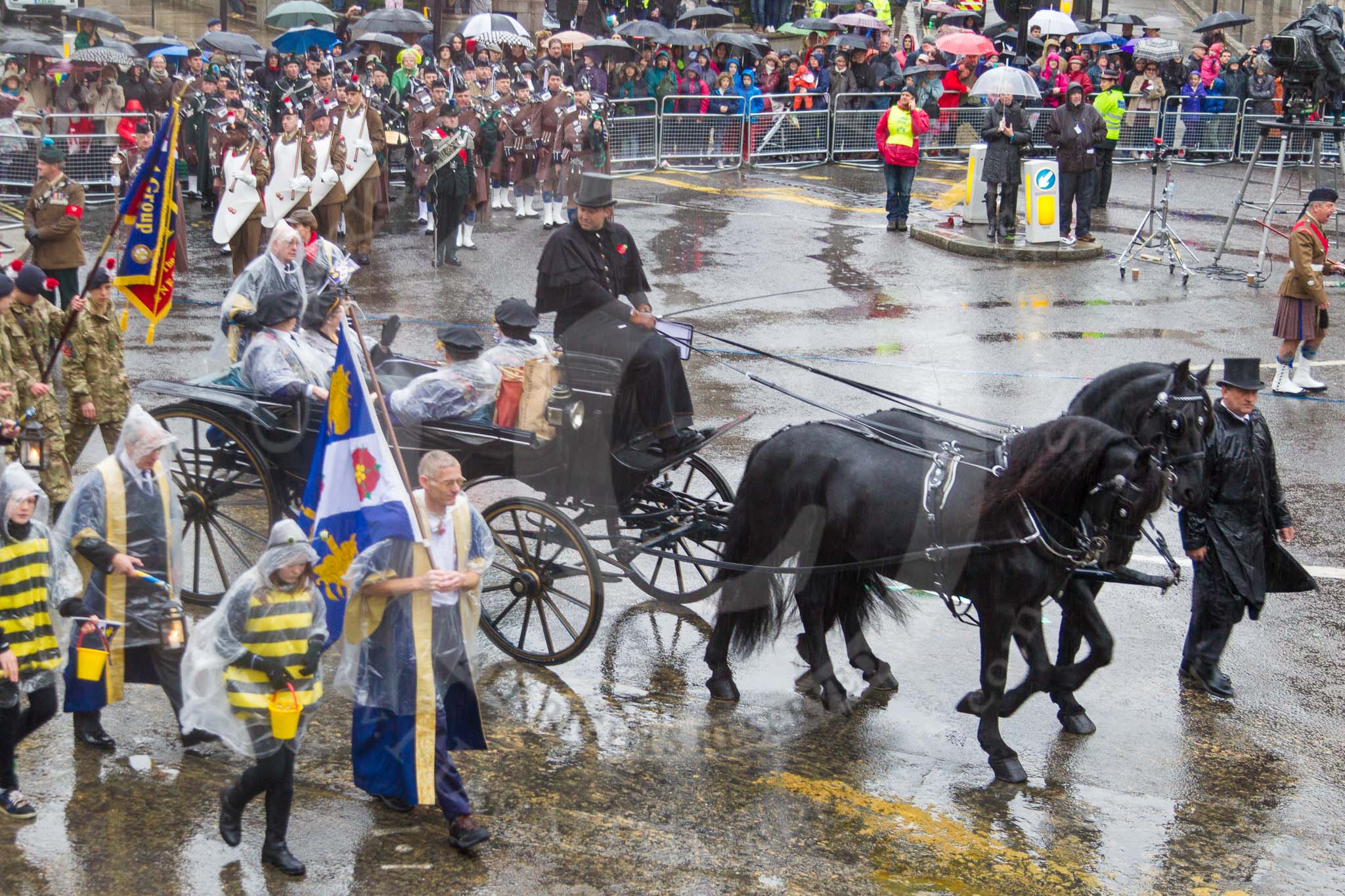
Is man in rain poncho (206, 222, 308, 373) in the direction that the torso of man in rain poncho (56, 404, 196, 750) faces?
no

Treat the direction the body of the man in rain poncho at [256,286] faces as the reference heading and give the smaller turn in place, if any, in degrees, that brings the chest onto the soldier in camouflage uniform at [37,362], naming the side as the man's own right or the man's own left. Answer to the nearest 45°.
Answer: approximately 135° to the man's own right

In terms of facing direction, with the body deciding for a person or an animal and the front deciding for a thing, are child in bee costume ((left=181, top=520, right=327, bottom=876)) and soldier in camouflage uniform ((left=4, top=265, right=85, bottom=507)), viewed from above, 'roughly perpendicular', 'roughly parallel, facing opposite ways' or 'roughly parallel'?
roughly parallel

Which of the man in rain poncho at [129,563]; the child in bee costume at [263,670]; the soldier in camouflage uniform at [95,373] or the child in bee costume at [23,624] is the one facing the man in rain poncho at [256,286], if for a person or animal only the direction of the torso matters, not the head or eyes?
the soldier in camouflage uniform

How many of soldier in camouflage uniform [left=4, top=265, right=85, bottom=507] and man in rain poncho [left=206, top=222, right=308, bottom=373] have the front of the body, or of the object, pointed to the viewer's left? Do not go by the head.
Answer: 0

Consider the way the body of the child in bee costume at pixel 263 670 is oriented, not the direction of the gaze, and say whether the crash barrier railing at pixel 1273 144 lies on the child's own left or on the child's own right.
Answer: on the child's own left

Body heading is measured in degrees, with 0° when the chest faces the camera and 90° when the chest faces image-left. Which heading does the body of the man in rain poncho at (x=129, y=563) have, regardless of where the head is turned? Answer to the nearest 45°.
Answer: approximately 315°

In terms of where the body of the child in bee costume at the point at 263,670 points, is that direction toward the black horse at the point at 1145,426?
no

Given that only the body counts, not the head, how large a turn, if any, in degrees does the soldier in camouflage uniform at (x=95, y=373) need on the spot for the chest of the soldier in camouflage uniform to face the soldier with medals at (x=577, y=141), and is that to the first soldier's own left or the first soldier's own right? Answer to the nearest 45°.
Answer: approximately 90° to the first soldier's own left

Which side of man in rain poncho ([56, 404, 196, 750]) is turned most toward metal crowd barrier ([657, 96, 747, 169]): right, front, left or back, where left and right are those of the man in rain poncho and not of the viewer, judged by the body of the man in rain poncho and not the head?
left

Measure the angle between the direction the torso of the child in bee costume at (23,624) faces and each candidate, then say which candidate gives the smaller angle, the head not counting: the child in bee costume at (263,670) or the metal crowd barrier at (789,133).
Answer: the child in bee costume

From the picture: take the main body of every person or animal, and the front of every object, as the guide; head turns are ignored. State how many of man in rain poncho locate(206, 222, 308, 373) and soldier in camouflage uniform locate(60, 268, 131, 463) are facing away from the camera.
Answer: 0

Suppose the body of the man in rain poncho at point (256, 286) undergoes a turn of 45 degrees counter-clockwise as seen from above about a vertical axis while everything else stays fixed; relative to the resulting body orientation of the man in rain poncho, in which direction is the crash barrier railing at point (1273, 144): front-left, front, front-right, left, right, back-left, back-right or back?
front-left

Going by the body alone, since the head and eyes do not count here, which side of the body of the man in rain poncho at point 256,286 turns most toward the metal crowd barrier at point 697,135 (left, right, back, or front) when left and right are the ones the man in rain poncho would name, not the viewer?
left

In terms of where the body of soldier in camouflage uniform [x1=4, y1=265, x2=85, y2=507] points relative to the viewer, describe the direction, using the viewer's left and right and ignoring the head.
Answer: facing the viewer and to the right of the viewer

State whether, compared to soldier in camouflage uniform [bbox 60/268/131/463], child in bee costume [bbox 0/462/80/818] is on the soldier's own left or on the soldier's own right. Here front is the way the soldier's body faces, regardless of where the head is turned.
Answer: on the soldier's own right

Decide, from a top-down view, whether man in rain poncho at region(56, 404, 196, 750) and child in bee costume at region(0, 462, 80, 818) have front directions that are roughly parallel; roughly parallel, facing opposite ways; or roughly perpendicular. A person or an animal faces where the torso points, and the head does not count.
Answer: roughly parallel

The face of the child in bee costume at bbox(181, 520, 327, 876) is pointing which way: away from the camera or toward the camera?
toward the camera
